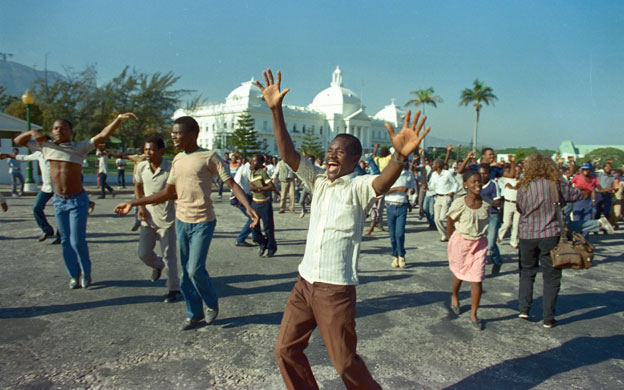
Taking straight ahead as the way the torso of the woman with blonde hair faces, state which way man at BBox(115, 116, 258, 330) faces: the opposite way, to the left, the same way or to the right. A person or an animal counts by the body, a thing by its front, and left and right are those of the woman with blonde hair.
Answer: the opposite way

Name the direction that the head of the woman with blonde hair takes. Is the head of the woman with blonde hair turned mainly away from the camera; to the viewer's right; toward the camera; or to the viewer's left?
away from the camera

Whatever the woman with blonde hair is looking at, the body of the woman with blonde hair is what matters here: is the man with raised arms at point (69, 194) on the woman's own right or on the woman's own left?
on the woman's own left

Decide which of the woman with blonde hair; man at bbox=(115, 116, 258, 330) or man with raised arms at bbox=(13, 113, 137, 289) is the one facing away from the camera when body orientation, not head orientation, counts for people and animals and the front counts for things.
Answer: the woman with blonde hair

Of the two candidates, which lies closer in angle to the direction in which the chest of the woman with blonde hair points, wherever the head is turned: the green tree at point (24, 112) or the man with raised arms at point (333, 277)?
the green tree

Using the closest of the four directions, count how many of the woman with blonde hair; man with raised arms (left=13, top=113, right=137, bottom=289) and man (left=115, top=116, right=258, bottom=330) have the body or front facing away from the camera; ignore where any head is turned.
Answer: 1

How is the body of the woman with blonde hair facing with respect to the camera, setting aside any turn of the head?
away from the camera

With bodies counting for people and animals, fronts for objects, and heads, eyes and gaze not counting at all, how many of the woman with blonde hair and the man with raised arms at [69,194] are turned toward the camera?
1

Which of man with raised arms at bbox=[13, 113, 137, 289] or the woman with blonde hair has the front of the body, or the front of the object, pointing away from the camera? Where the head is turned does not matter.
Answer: the woman with blonde hair

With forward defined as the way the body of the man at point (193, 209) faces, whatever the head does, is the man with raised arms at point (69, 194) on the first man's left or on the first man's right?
on the first man's right

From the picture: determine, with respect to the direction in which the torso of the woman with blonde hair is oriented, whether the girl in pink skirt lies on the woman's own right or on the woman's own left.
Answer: on the woman's own left
